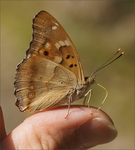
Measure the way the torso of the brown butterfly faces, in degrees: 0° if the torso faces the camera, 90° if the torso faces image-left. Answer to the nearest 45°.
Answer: approximately 270°
